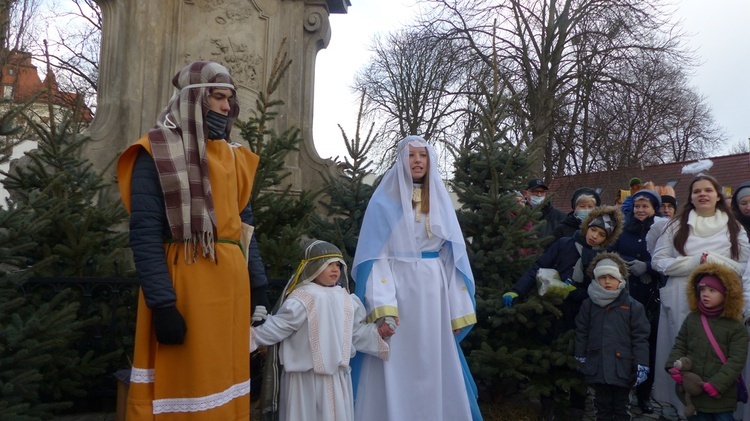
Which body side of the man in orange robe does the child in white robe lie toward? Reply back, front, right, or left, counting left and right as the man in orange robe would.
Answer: left

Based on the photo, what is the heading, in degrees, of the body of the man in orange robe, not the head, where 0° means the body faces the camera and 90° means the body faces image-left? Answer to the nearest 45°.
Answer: approximately 315°

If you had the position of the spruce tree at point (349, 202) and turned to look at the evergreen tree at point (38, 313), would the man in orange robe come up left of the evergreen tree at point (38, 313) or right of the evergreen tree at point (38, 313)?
left

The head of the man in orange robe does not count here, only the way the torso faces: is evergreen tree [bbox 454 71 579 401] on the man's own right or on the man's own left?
on the man's own left

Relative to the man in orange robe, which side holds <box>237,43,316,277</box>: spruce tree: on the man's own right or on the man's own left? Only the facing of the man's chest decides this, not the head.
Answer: on the man's own left

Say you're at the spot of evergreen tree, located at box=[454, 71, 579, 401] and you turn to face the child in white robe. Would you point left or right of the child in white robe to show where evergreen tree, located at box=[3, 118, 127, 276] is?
right
